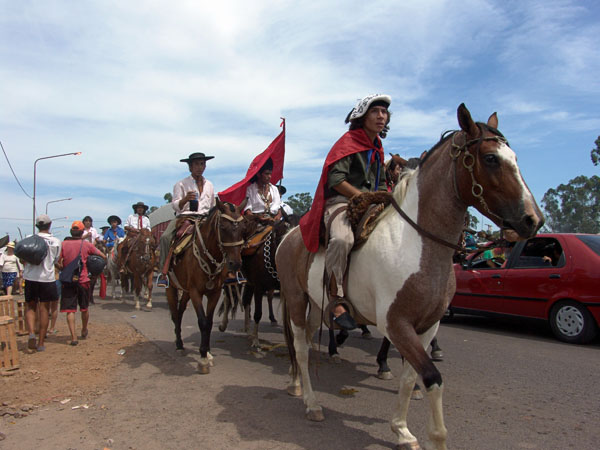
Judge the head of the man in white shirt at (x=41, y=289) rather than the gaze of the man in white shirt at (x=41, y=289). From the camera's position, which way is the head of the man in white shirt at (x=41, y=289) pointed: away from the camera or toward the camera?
away from the camera

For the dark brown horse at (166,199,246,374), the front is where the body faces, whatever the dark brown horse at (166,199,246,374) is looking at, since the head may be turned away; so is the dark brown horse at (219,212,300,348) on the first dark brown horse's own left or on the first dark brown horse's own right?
on the first dark brown horse's own left

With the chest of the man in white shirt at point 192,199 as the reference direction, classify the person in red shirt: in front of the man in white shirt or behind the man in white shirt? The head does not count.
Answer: behind

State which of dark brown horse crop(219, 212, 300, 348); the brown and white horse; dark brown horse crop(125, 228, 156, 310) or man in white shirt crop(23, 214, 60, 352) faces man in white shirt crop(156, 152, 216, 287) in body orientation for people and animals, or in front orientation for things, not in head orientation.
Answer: dark brown horse crop(125, 228, 156, 310)

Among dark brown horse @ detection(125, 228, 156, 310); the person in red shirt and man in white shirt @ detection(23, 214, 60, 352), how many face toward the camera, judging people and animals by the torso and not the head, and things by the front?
1

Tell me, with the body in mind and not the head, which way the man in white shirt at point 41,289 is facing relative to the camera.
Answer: away from the camera

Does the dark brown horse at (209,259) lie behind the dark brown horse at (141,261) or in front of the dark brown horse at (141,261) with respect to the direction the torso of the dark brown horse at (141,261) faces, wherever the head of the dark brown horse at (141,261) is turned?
in front
